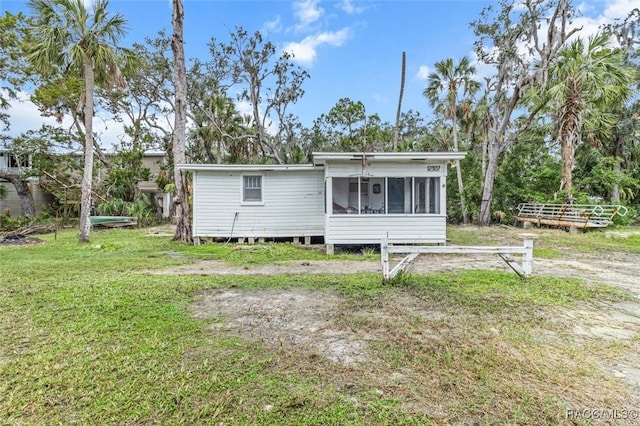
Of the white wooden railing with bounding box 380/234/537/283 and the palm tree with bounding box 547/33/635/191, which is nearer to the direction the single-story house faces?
the white wooden railing

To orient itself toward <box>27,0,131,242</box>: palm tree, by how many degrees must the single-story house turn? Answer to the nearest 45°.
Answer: approximately 90° to its right

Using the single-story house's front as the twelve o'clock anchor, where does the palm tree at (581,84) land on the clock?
The palm tree is roughly at 8 o'clock from the single-story house.

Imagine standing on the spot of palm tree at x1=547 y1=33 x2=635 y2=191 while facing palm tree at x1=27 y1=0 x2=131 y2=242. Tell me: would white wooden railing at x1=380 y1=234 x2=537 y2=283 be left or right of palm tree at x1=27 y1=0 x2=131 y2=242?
left

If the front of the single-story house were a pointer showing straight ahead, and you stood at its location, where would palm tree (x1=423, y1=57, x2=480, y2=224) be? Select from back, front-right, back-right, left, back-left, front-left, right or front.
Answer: back-left

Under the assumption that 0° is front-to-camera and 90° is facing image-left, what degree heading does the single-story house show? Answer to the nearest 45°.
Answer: approximately 0°

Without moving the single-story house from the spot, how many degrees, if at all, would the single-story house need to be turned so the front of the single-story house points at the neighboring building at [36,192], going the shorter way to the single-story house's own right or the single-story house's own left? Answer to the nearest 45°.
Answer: approximately 135° to the single-story house's own right

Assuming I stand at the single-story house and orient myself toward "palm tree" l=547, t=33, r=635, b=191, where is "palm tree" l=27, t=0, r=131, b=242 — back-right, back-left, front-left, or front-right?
back-left
